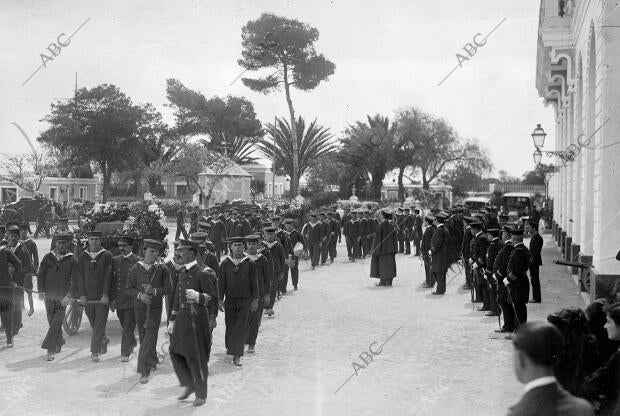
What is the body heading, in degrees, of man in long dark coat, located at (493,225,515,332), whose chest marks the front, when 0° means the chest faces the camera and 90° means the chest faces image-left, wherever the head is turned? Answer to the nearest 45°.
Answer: approximately 90°

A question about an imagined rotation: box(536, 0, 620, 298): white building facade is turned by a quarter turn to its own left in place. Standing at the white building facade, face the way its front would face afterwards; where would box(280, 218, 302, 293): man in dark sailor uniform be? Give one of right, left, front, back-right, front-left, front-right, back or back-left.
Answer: right

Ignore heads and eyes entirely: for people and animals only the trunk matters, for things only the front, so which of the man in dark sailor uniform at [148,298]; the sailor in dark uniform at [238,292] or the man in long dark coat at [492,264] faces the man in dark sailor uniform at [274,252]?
the man in long dark coat at [492,264]

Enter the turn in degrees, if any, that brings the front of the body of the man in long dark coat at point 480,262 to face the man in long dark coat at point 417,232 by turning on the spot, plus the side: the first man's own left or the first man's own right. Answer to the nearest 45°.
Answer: approximately 90° to the first man's own right

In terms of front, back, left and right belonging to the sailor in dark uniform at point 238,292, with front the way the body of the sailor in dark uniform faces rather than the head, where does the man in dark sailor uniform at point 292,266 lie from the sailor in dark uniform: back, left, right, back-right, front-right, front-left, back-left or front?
back

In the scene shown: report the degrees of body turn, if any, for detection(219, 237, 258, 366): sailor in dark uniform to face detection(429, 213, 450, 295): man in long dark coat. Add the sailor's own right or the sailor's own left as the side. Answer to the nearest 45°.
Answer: approximately 135° to the sailor's own left

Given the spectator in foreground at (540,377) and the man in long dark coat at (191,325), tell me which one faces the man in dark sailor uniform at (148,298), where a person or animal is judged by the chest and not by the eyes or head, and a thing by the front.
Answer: the spectator in foreground

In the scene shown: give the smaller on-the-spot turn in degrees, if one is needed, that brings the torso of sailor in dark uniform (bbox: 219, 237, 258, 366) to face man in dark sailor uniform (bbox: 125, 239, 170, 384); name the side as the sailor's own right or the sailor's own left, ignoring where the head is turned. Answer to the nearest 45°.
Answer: approximately 45° to the sailor's own right

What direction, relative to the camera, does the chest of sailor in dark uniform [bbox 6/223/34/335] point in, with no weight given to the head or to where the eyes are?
toward the camera

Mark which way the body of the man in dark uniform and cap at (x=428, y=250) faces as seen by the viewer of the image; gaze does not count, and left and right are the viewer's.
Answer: facing to the left of the viewer

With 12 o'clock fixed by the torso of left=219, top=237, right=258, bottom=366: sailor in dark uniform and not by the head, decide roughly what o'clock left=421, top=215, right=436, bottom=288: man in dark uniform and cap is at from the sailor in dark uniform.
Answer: The man in dark uniform and cap is roughly at 7 o'clock from the sailor in dark uniform.

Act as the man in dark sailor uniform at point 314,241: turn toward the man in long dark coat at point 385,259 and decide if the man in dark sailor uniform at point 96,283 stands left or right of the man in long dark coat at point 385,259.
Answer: right

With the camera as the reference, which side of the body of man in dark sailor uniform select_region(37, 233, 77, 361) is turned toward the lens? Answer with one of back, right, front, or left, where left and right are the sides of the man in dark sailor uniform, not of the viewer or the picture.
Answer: front

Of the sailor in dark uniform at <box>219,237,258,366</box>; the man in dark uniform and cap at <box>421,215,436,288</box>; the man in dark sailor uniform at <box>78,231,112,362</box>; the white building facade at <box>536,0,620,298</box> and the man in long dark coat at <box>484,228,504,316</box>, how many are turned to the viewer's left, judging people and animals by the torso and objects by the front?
3

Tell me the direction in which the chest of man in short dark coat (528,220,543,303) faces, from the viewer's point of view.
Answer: to the viewer's left

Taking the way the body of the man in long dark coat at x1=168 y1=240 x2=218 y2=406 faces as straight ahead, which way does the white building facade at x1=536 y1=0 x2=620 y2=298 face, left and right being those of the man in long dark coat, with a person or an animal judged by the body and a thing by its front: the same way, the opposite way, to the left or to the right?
to the right

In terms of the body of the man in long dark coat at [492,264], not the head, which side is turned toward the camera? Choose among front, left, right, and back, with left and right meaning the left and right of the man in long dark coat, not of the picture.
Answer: left
